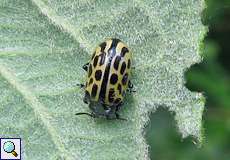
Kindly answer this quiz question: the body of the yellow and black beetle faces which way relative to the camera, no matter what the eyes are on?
toward the camera
